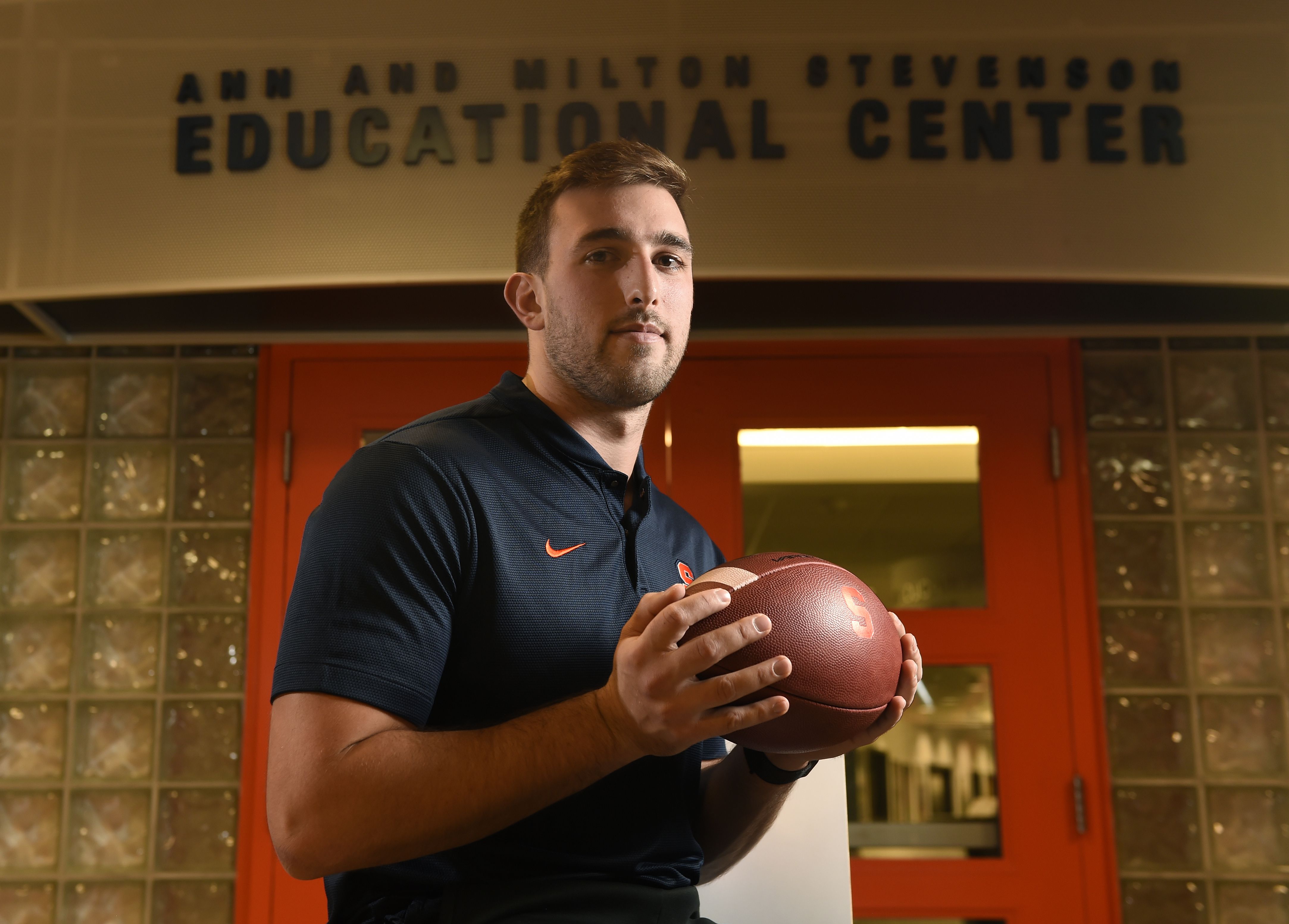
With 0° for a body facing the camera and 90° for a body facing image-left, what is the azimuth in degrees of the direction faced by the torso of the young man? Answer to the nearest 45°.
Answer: approximately 315°

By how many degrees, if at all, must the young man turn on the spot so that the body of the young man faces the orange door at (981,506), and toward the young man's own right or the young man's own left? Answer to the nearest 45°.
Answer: approximately 90° to the young man's own left

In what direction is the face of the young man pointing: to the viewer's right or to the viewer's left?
to the viewer's right
